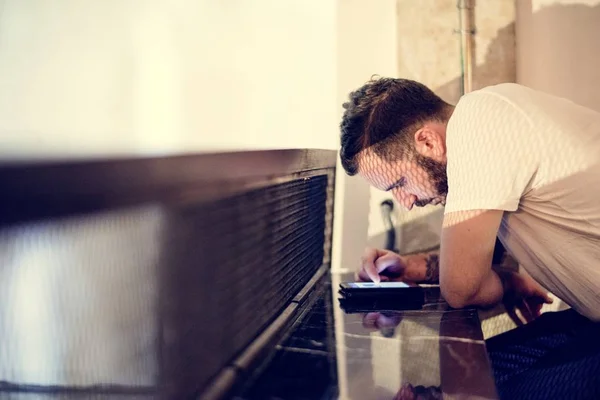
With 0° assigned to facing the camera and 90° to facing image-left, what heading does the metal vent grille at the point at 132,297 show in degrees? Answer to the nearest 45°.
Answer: approximately 315°

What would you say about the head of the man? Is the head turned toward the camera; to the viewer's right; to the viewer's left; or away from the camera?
to the viewer's left

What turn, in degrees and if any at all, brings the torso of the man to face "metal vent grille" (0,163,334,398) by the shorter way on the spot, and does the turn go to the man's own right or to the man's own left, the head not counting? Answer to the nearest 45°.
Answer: approximately 45° to the man's own left

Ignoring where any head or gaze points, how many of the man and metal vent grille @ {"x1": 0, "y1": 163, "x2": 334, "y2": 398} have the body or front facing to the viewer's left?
1

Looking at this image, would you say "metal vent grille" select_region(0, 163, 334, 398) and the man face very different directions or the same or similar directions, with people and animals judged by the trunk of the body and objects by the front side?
very different directions

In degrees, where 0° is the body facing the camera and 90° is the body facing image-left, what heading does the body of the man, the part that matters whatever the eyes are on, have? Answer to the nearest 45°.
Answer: approximately 90°

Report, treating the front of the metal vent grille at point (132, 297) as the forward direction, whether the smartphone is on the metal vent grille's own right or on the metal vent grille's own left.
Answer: on the metal vent grille's own left

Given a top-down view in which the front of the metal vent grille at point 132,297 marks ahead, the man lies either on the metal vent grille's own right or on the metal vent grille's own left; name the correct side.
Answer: on the metal vent grille's own left
